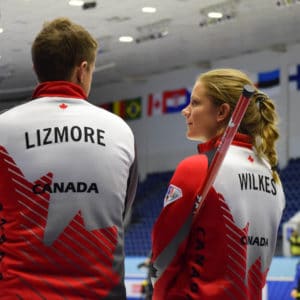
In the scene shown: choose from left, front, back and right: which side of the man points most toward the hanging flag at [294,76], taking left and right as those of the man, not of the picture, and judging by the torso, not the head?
front

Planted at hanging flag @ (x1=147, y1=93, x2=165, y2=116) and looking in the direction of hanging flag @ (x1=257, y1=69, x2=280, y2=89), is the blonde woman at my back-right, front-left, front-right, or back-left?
front-right

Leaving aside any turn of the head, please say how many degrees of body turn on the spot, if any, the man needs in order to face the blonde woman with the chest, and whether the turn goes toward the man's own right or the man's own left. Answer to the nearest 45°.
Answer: approximately 90° to the man's own right

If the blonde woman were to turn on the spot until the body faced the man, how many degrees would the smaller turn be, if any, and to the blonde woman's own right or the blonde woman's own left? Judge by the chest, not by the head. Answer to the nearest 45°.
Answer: approximately 90° to the blonde woman's own left

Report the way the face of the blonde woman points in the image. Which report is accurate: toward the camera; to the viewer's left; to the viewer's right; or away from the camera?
to the viewer's left

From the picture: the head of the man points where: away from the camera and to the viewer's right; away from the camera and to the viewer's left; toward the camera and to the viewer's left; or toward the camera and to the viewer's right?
away from the camera and to the viewer's right

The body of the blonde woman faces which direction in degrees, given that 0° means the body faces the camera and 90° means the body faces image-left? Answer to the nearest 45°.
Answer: approximately 135°

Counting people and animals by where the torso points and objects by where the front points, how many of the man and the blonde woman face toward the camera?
0

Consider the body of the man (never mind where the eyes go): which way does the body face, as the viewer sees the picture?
away from the camera

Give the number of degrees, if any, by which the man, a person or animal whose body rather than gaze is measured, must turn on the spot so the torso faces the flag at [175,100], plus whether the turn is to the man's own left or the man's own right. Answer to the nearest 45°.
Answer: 0° — they already face it

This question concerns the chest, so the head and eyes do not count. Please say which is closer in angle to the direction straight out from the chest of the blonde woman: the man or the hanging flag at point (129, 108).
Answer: the hanging flag

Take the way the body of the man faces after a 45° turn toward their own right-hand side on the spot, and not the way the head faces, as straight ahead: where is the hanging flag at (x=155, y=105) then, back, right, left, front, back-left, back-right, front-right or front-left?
front-left

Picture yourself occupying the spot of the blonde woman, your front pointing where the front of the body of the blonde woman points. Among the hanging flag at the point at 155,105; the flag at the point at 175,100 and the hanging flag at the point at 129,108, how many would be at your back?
0

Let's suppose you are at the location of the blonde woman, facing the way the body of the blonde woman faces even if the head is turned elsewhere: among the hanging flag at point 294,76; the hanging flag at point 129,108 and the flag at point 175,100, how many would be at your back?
0

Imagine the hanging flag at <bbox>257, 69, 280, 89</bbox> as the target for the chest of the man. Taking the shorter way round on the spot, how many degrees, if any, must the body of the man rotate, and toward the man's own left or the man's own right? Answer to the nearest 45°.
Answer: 0° — they already face it
